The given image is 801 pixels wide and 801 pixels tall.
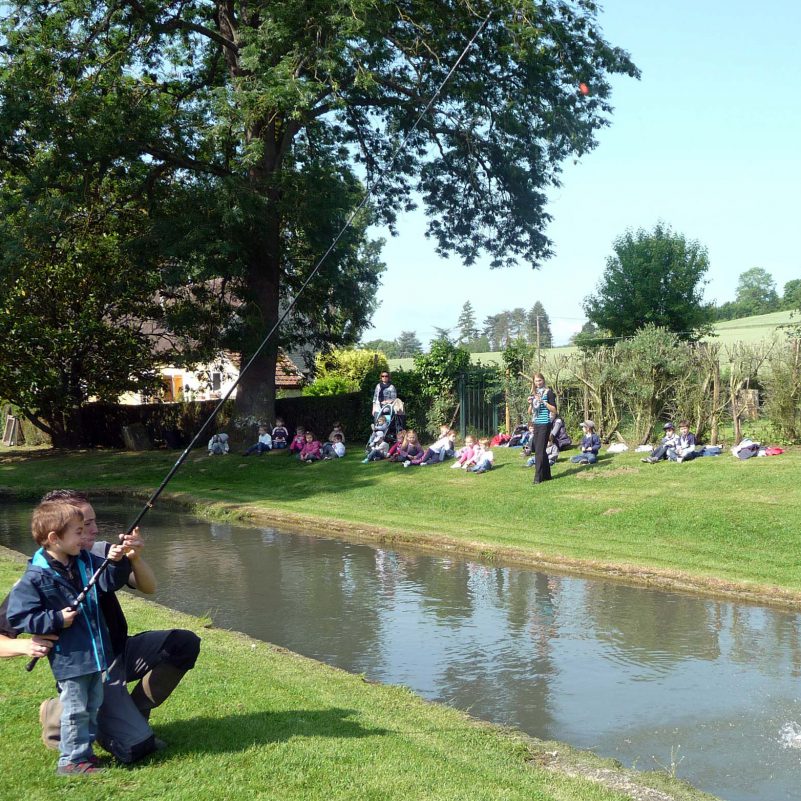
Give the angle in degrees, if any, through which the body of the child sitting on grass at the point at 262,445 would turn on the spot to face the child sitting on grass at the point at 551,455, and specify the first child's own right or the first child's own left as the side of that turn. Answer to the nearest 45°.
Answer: approximately 90° to the first child's own left

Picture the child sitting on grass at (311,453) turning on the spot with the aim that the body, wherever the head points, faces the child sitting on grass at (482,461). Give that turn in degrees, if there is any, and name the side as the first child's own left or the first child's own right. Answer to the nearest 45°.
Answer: approximately 45° to the first child's own left

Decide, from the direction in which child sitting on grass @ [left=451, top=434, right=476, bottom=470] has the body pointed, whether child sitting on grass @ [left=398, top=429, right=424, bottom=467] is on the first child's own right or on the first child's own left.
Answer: on the first child's own right

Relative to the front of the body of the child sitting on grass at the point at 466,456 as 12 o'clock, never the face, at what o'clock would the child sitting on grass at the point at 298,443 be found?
the child sitting on grass at the point at 298,443 is roughly at 3 o'clock from the child sitting on grass at the point at 466,456.

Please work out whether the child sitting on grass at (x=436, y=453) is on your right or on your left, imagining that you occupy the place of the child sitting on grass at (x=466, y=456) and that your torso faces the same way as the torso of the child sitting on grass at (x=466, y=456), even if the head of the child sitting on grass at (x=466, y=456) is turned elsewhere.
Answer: on your right

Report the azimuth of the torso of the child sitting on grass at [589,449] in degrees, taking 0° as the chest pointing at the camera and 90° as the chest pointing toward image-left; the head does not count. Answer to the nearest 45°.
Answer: approximately 45°

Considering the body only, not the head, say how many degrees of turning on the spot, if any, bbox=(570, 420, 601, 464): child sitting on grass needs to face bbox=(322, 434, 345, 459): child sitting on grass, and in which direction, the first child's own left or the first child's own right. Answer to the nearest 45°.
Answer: approximately 90° to the first child's own right

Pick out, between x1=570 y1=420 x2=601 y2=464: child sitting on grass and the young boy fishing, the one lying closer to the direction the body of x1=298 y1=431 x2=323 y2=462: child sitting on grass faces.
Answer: the young boy fishing

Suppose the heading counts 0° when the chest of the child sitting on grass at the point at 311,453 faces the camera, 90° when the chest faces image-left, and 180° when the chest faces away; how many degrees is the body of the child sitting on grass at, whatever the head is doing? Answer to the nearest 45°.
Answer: approximately 0°

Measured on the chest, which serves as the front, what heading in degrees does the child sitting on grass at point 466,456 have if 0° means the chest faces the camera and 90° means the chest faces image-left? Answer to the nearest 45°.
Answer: approximately 45°
